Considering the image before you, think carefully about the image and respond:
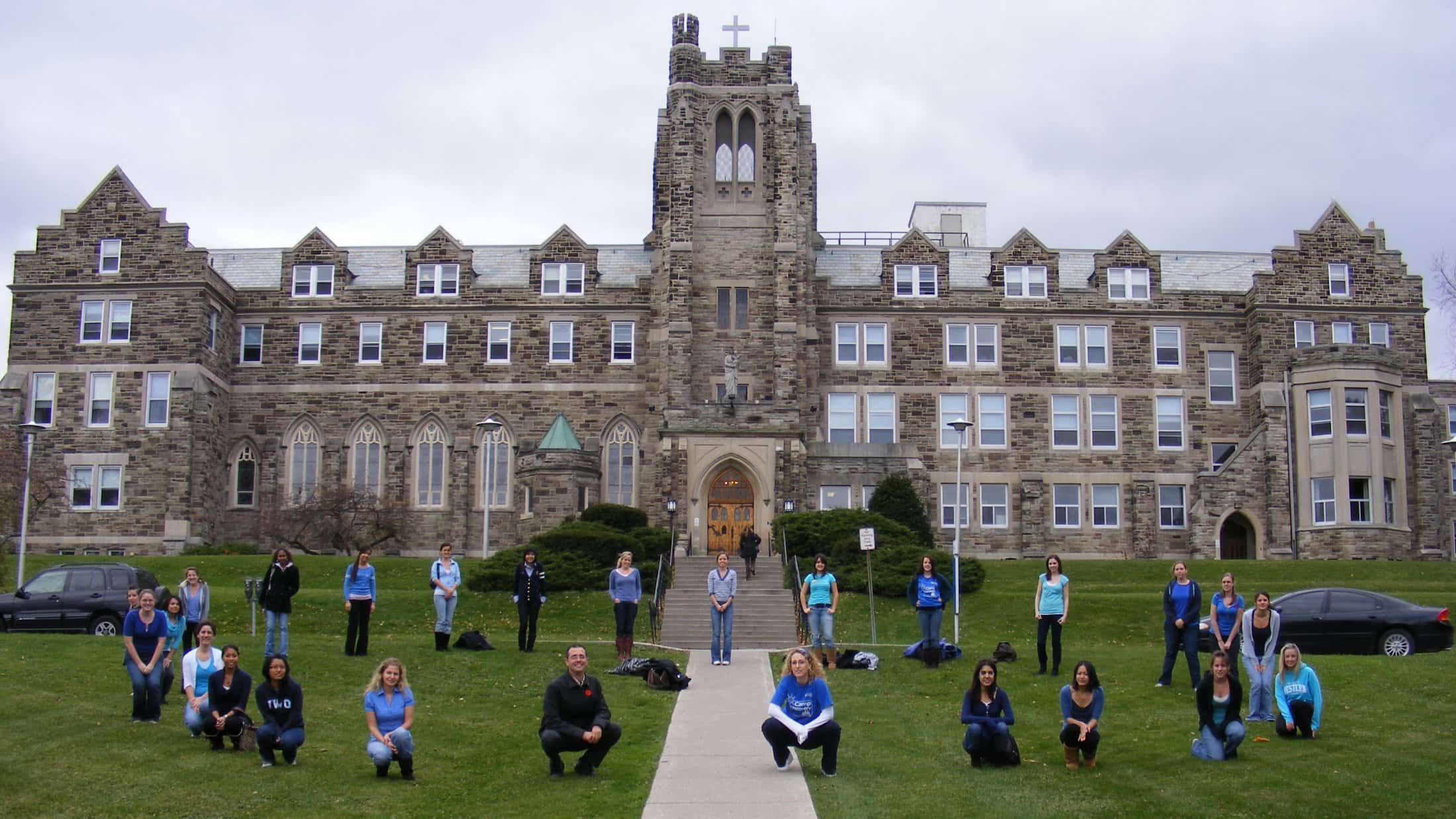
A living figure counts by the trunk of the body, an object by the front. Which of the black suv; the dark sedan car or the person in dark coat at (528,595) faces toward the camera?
the person in dark coat

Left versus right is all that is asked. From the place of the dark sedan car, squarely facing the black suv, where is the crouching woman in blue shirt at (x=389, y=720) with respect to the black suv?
left

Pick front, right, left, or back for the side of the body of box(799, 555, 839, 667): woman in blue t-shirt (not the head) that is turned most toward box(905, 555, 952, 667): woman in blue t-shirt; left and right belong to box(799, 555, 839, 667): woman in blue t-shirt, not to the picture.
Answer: left

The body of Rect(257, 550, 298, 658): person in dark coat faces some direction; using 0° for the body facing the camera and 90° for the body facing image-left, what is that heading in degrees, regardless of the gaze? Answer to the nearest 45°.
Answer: approximately 0°

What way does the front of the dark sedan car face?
to the viewer's left

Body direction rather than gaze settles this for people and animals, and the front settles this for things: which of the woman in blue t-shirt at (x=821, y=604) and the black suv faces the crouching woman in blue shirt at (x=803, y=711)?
the woman in blue t-shirt

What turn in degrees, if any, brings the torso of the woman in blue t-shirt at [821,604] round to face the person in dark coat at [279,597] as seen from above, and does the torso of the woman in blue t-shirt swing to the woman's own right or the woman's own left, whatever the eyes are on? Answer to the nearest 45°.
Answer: approximately 90° to the woman's own right

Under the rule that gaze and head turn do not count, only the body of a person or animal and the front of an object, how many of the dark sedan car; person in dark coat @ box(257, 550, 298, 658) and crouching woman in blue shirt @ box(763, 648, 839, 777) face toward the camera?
2

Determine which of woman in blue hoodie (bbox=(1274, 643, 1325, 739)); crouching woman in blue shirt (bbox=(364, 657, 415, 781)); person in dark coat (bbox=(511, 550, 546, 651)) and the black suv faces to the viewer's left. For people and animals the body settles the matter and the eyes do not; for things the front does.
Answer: the black suv

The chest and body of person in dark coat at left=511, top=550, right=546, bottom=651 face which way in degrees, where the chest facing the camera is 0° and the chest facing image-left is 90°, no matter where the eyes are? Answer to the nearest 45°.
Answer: approximately 0°

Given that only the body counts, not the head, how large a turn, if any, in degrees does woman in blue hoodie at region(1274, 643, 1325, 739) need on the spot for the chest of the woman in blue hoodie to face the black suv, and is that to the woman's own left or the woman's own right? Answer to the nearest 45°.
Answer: approximately 90° to the woman's own right

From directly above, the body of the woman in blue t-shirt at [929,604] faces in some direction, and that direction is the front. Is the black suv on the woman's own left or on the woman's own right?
on the woman's own right

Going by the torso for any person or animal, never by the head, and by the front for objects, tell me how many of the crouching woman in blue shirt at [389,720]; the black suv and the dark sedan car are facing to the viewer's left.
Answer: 2

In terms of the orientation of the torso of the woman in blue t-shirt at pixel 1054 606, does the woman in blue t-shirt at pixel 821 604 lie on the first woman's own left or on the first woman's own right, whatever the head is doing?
on the first woman's own right
